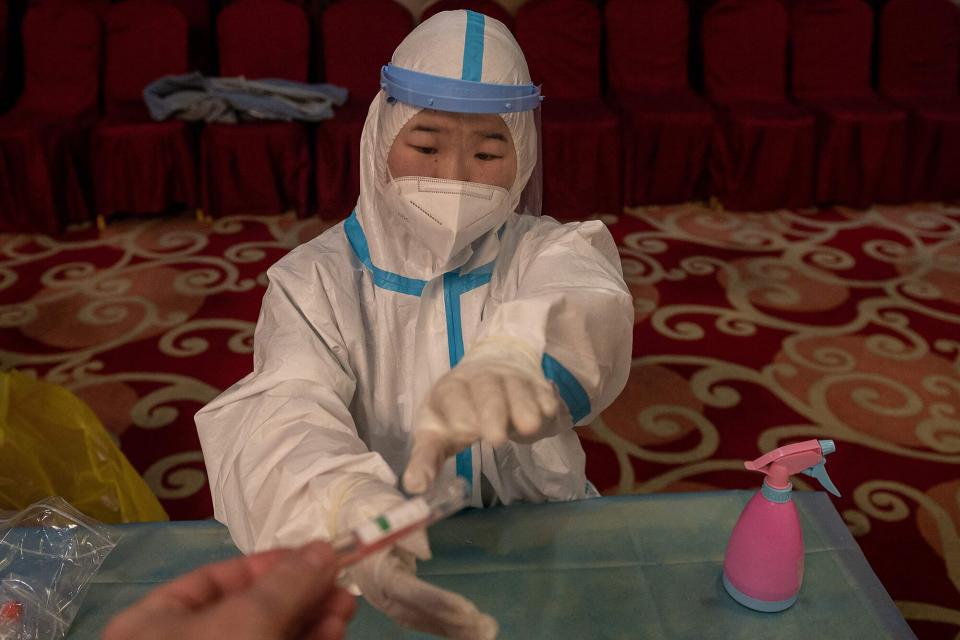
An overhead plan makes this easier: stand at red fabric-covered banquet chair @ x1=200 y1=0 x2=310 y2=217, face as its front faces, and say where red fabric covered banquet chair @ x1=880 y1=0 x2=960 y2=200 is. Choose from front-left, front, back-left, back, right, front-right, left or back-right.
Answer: left

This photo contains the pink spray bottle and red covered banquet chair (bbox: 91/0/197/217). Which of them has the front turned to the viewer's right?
the pink spray bottle

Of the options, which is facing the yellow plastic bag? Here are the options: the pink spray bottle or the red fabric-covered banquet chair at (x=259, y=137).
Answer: the red fabric-covered banquet chair

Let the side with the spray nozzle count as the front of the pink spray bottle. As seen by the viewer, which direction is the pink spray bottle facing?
to the viewer's right

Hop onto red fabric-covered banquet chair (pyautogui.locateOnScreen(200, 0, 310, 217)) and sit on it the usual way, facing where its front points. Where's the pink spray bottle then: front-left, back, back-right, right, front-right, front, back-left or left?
front

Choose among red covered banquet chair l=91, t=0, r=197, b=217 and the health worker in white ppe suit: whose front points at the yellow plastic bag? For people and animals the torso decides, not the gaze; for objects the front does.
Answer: the red covered banquet chair

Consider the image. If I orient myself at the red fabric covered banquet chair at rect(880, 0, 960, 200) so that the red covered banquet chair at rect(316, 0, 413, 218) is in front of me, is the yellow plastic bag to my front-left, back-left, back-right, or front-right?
front-left

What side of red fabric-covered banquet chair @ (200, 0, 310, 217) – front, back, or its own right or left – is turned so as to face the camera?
front

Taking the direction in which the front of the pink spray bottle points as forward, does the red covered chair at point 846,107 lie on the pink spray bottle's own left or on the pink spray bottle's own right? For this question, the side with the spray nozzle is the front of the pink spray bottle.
on the pink spray bottle's own left

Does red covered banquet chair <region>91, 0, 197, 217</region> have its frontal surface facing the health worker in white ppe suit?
yes

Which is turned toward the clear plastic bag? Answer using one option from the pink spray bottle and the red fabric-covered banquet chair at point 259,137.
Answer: the red fabric-covered banquet chair

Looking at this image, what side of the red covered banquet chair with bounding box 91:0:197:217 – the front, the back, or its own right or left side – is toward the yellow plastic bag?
front

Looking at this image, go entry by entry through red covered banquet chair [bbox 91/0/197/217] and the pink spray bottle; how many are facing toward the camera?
1

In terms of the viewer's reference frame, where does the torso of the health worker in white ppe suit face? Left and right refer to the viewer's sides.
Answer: facing the viewer

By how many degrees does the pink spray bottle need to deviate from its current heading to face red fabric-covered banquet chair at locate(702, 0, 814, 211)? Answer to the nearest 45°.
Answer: approximately 90° to its left

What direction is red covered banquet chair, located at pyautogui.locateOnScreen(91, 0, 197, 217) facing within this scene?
toward the camera

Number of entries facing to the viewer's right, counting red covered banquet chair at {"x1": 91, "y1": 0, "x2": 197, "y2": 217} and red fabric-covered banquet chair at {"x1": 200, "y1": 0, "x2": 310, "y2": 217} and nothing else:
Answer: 0
